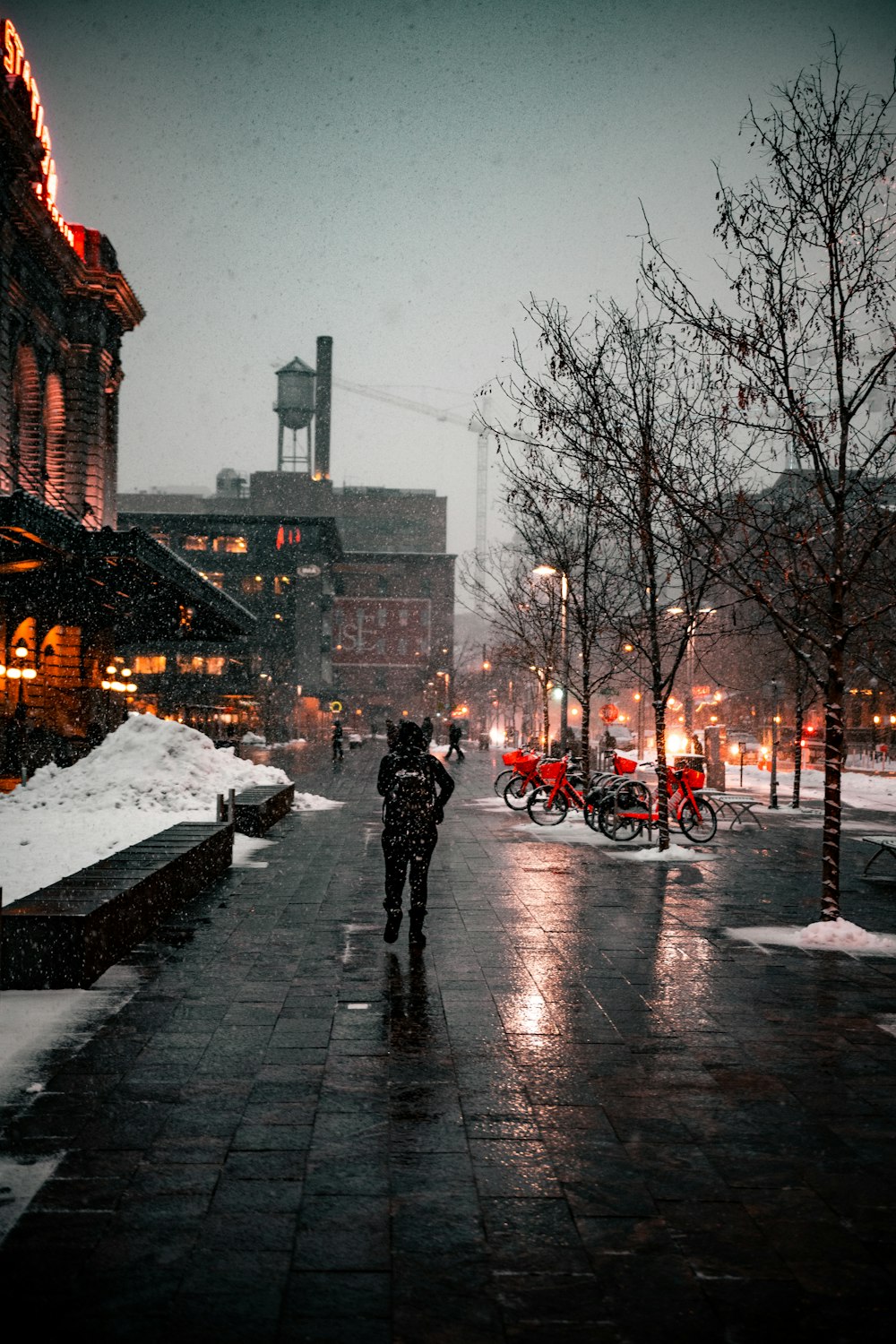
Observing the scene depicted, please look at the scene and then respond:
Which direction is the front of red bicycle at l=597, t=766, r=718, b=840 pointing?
to the viewer's right

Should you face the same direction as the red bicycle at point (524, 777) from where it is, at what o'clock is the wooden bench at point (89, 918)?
The wooden bench is roughly at 11 o'clock from the red bicycle.

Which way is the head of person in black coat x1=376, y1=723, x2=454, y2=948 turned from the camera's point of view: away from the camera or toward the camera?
away from the camera

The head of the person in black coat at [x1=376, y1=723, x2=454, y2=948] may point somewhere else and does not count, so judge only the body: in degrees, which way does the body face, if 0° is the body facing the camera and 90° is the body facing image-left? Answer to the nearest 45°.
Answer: approximately 180°

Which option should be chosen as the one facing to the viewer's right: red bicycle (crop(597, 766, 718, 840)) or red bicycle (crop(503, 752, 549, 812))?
red bicycle (crop(597, 766, 718, 840))

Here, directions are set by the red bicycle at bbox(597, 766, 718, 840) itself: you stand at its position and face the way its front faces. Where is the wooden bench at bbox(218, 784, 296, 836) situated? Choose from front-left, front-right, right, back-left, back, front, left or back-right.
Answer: back

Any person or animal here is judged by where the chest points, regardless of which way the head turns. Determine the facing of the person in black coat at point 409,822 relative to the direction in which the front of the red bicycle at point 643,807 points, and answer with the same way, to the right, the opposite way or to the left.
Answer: to the left

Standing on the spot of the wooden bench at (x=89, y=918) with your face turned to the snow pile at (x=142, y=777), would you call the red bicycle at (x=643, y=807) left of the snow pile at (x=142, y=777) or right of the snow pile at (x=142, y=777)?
right

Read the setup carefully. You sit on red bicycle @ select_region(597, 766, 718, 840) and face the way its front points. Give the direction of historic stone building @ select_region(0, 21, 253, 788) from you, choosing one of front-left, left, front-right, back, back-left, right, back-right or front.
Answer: back-left
